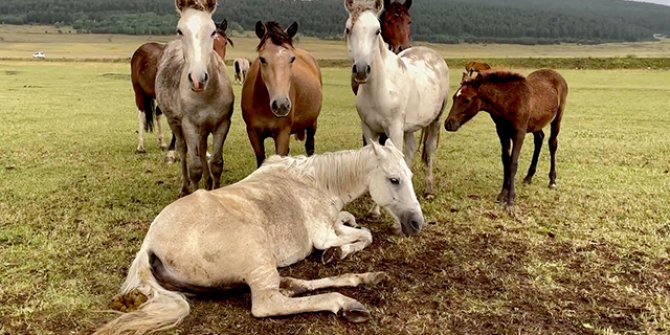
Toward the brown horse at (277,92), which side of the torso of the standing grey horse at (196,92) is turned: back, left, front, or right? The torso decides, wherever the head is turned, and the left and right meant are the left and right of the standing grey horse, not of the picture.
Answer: left

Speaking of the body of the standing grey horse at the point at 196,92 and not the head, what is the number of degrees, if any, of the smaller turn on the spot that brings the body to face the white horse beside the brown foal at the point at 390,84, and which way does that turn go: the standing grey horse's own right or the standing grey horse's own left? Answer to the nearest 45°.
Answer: approximately 90° to the standing grey horse's own left

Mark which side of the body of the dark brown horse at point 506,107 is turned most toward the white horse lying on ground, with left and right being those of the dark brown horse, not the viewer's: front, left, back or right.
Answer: front

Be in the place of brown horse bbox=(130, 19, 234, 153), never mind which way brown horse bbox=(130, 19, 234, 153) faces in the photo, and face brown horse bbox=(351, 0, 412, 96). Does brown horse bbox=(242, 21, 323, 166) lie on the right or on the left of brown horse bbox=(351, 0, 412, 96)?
right

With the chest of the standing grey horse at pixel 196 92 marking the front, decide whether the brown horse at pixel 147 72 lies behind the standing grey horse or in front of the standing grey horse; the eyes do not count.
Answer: behind

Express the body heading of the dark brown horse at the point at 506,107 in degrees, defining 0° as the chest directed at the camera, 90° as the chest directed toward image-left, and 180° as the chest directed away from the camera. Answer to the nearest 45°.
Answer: approximately 45°

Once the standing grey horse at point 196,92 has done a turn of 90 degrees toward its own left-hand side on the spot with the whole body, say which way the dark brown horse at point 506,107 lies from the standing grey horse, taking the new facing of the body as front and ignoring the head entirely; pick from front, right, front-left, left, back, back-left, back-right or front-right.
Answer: front
